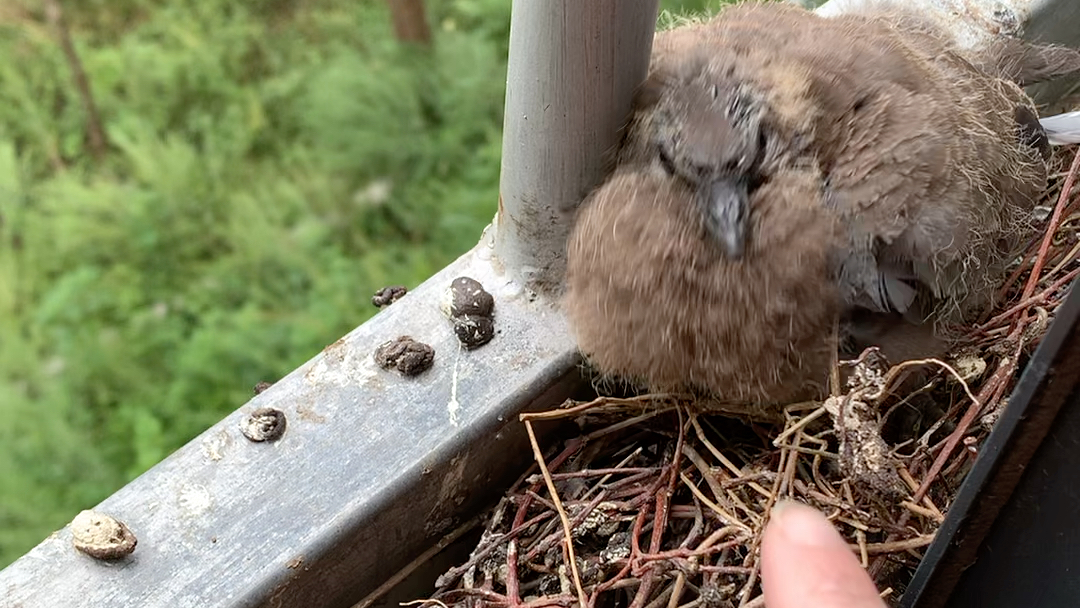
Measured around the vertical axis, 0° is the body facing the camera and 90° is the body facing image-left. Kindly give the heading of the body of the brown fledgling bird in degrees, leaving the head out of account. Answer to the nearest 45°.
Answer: approximately 45°
